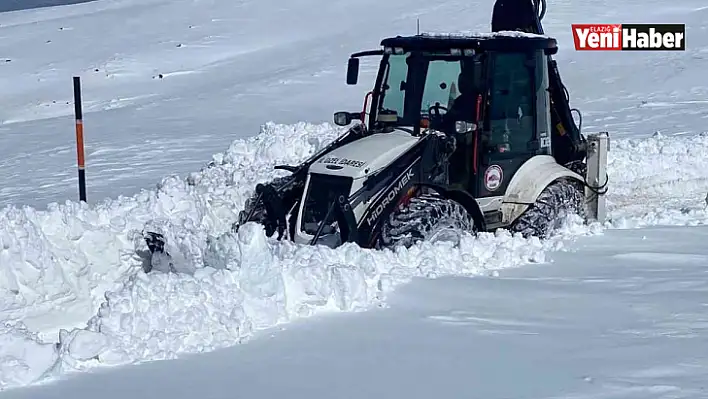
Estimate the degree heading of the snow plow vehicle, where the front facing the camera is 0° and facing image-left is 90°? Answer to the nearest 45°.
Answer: approximately 45°
